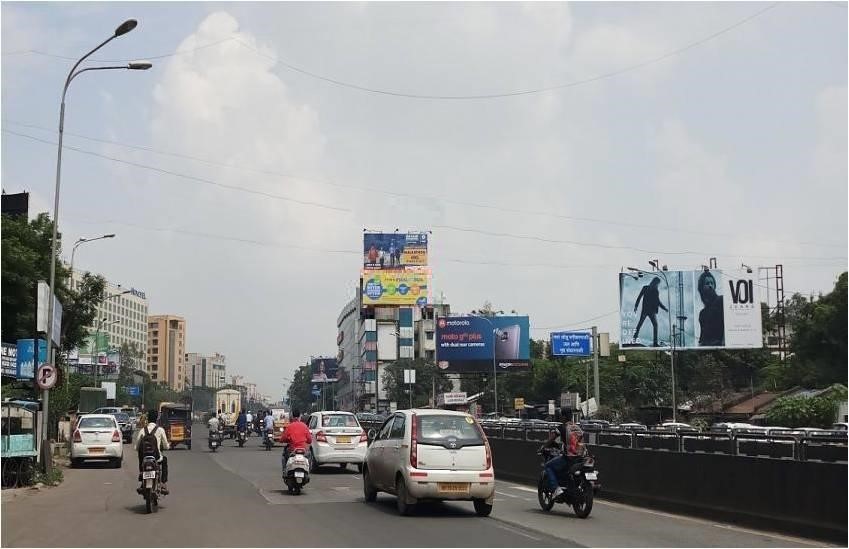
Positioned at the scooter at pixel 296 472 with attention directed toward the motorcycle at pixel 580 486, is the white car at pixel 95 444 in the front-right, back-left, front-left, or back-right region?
back-left

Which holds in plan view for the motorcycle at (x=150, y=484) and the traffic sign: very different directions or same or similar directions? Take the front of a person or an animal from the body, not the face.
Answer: very different directions

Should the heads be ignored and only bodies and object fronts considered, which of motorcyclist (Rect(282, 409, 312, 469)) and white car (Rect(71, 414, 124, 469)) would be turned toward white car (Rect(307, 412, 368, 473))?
the motorcyclist

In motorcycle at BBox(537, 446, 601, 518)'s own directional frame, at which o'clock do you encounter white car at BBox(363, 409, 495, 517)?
The white car is roughly at 10 o'clock from the motorcycle.

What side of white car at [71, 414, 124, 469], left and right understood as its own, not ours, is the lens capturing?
back

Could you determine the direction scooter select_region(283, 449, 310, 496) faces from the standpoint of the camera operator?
facing away from the viewer

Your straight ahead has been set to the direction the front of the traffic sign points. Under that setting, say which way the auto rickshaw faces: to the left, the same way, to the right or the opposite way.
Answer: the opposite way

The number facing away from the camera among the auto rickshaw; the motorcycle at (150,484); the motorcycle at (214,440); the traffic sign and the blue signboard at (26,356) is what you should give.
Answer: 3

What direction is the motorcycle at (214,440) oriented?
away from the camera

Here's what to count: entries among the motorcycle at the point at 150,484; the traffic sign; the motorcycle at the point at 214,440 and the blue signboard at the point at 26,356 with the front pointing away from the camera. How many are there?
2

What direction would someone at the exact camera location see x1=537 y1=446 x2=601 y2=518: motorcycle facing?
facing away from the viewer and to the left of the viewer

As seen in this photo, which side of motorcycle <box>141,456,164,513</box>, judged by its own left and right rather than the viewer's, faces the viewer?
back

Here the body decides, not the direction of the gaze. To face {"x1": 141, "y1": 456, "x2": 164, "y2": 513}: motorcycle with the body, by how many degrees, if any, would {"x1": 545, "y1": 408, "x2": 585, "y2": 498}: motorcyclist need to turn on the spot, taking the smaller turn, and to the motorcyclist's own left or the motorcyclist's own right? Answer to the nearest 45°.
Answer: approximately 45° to the motorcyclist's own left

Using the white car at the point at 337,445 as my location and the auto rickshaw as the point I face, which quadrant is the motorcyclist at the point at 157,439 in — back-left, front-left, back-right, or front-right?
back-left
